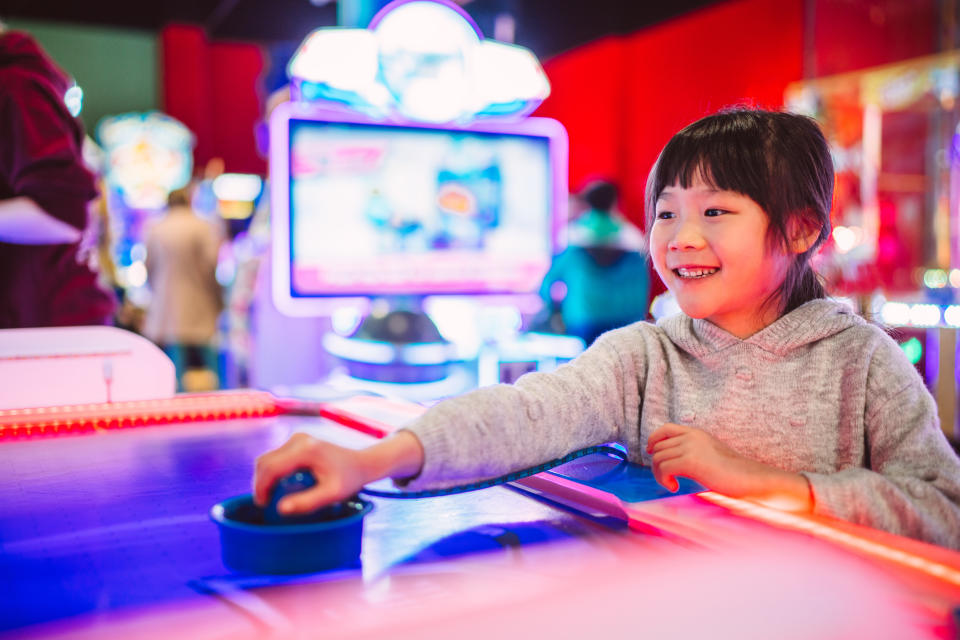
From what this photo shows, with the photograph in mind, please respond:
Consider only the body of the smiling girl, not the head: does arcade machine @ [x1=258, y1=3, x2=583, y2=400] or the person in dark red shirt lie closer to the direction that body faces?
the person in dark red shirt

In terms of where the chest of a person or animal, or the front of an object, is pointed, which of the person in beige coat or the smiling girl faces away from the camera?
the person in beige coat

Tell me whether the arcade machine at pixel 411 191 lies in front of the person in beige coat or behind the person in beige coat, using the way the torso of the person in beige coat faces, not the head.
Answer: behind

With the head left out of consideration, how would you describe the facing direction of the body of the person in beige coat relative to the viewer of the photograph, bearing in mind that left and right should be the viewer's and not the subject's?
facing away from the viewer

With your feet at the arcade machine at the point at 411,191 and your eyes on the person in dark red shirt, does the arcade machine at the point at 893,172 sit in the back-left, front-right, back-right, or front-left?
back-left

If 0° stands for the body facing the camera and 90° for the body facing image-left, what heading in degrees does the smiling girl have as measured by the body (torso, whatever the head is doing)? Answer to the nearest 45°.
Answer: approximately 45°

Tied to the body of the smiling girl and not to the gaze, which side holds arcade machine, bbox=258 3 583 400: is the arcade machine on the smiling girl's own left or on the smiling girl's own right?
on the smiling girl's own right

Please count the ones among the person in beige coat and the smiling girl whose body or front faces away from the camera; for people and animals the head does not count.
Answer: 1

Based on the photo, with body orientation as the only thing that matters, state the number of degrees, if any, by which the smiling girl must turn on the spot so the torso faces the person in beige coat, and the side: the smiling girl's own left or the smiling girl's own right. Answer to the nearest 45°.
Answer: approximately 90° to the smiling girl's own right

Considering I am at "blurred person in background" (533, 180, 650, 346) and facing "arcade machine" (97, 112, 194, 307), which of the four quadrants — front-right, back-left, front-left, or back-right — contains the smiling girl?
back-left
